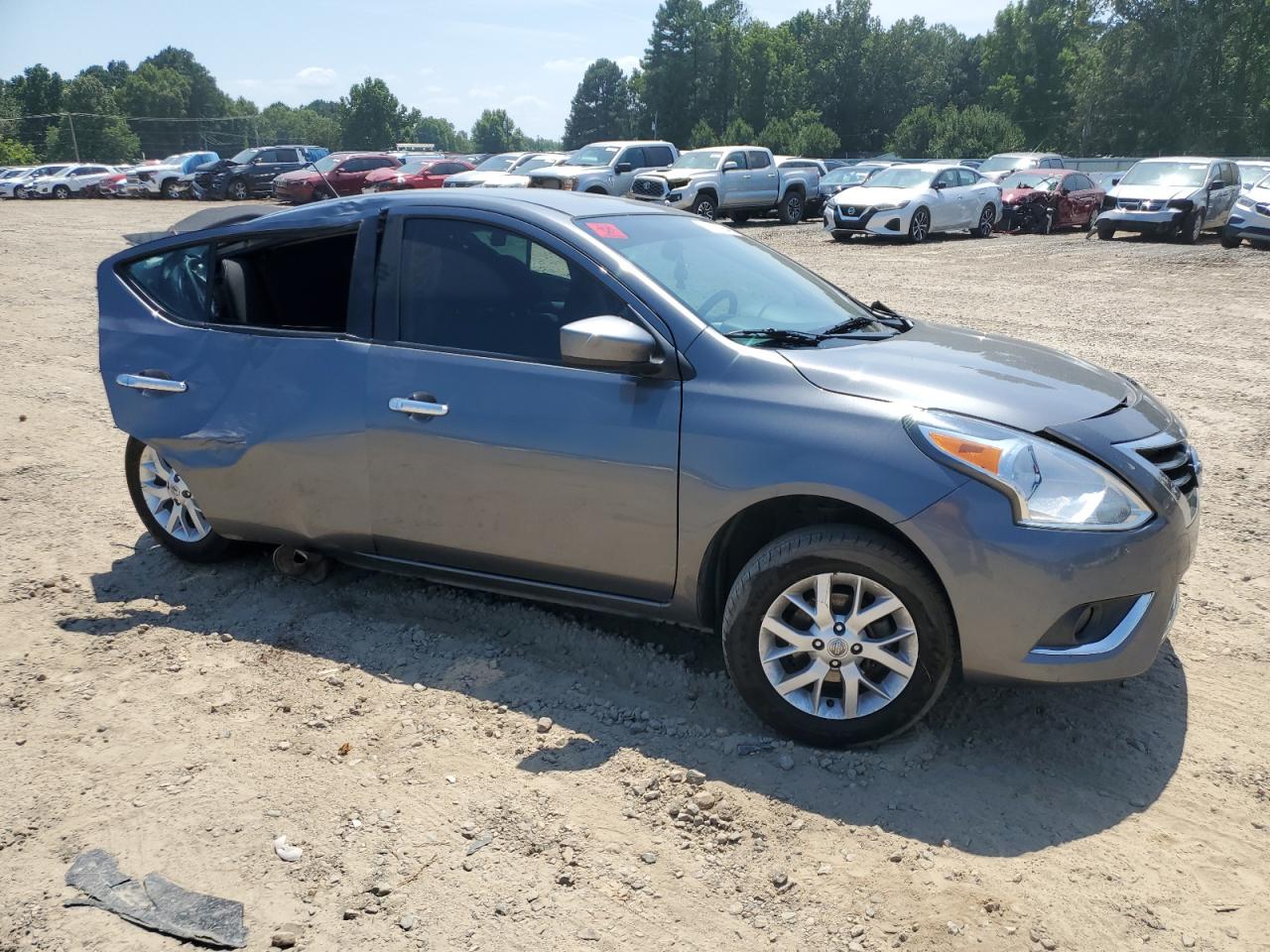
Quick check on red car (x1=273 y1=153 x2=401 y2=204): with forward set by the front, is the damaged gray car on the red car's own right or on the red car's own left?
on the red car's own left

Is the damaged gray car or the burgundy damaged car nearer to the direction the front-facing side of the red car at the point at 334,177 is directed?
the damaged gray car

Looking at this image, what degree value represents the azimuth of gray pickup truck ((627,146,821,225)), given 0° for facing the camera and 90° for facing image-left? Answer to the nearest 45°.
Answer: approximately 45°

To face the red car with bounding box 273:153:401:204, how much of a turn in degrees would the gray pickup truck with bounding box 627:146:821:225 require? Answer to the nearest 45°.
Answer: approximately 90° to its right

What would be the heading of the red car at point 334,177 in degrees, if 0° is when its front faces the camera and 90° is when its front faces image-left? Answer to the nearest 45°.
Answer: approximately 45°

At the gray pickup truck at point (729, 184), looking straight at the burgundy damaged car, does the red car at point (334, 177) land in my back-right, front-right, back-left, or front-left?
back-left

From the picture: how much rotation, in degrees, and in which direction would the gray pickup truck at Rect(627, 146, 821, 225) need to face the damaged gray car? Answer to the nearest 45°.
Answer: approximately 45° to its left

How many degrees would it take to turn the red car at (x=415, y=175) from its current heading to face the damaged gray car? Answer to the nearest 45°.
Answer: approximately 45° to its left

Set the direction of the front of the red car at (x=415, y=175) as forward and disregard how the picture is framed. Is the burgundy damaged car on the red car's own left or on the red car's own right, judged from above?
on the red car's own left
